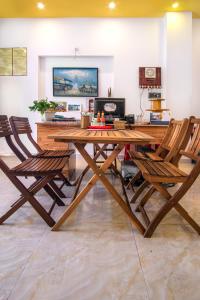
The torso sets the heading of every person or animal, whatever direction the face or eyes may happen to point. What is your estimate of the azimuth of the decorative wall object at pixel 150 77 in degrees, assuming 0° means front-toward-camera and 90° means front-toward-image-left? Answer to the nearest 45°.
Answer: approximately 0°

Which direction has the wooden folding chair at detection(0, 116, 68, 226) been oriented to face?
to the viewer's right

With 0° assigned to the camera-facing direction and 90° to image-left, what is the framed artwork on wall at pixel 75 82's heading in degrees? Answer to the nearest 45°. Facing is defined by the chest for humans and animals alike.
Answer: approximately 0°

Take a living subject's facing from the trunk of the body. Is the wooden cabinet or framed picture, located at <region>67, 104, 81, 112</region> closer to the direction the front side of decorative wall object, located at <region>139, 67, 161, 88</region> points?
the wooden cabinet

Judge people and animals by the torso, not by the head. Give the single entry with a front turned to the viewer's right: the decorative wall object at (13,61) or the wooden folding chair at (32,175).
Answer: the wooden folding chair

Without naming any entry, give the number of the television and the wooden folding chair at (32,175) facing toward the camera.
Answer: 1
